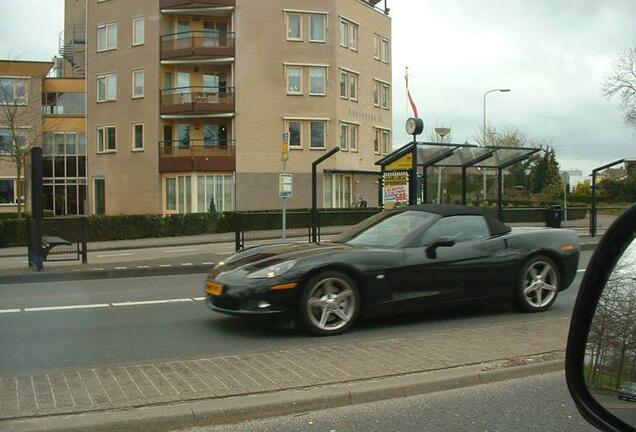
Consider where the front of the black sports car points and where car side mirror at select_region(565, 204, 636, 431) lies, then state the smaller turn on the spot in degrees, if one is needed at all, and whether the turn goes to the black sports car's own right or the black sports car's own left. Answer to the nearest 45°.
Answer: approximately 45° to the black sports car's own left

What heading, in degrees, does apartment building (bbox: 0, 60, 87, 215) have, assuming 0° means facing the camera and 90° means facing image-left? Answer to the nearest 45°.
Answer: approximately 0°

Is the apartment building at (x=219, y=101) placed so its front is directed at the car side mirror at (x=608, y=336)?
yes

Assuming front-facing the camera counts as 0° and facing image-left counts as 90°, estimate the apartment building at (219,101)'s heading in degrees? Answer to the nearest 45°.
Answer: approximately 0°

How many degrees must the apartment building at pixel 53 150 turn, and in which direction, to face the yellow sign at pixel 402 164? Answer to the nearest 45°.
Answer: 0° — it already faces it

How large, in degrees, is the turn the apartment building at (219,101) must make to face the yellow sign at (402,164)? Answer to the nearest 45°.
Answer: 0° — it already faces it

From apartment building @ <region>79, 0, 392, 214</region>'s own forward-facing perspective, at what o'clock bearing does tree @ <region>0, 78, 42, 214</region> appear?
The tree is roughly at 3 o'clock from the apartment building.

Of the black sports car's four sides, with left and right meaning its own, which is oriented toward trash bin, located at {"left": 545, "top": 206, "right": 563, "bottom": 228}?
back

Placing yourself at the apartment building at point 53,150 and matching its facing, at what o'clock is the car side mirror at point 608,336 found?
The car side mirror is roughly at 12 o'clock from the apartment building.

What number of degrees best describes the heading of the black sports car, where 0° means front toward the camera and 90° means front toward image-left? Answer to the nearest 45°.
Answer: approximately 45°
